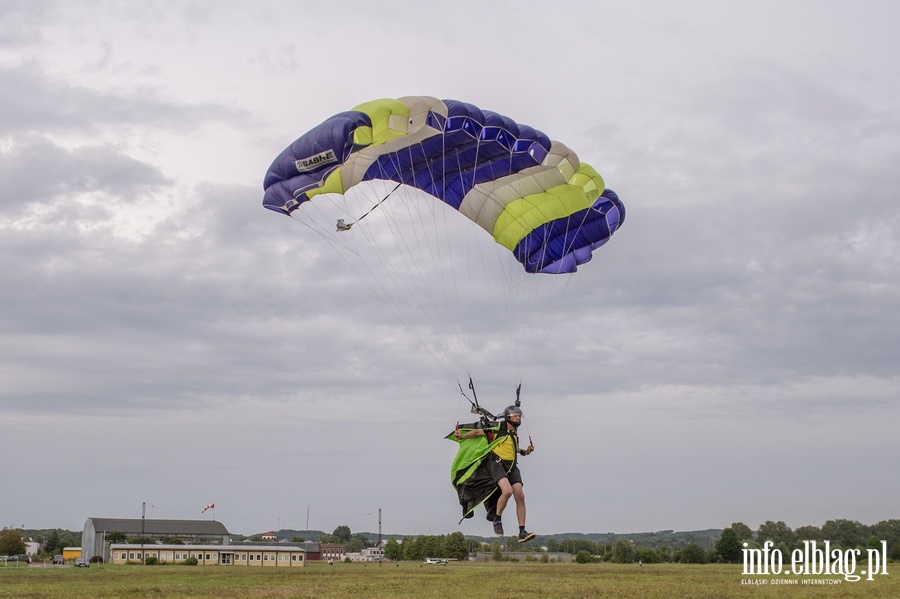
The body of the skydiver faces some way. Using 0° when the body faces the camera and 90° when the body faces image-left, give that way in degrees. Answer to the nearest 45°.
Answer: approximately 315°
